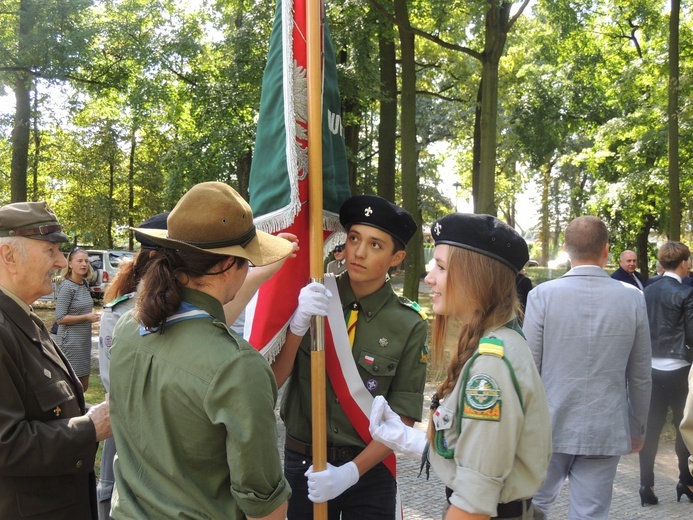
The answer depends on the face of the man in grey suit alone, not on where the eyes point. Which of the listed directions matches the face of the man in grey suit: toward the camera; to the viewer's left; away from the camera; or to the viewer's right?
away from the camera

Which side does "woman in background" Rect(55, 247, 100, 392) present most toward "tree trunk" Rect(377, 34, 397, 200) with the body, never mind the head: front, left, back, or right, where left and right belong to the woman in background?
left

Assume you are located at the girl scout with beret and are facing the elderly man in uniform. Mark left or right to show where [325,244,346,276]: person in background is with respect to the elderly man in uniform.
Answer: right

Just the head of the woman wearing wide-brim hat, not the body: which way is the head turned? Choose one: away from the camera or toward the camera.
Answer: away from the camera

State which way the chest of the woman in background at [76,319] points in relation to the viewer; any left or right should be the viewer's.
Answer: facing the viewer and to the right of the viewer

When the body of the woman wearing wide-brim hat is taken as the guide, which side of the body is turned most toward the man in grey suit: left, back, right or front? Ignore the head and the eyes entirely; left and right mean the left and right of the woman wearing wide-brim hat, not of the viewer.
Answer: front

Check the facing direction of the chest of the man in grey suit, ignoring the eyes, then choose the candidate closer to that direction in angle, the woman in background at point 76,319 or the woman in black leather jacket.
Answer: the woman in black leather jacket

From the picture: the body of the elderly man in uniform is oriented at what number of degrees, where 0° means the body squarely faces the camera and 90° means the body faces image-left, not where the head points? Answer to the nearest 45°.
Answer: approximately 270°

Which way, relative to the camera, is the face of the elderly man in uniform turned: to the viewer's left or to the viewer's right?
to the viewer's right

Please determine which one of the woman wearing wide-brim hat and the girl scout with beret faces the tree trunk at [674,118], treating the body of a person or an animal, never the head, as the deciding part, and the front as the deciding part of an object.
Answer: the woman wearing wide-brim hat

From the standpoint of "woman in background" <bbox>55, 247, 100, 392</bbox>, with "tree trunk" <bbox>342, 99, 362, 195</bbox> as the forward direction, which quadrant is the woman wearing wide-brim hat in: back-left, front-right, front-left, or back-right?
back-right

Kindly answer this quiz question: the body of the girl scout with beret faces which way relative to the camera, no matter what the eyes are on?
to the viewer's left

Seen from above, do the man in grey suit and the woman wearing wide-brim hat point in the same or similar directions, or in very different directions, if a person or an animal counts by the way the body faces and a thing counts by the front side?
same or similar directions

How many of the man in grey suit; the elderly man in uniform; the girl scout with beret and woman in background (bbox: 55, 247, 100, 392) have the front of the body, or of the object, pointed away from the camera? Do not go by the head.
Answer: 1
